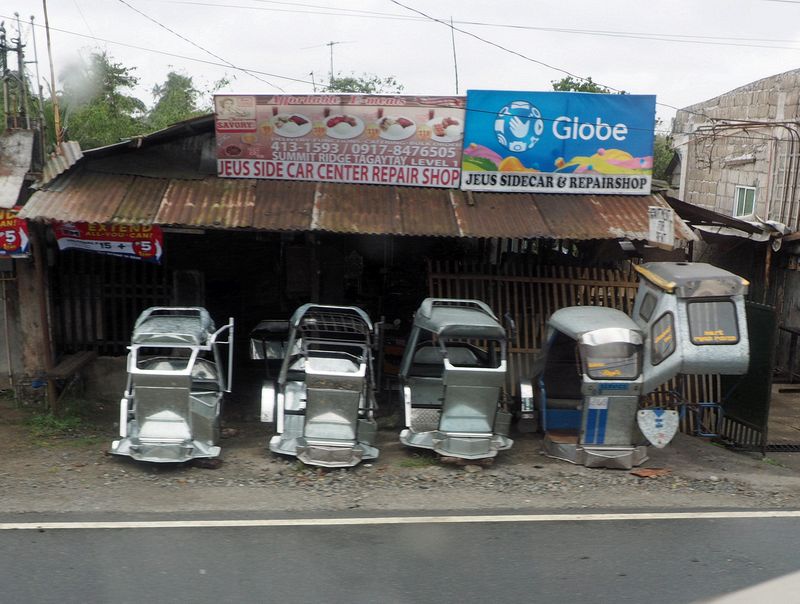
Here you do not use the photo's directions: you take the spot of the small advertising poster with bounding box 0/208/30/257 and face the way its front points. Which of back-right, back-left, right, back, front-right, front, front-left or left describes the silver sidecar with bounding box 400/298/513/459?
front-left

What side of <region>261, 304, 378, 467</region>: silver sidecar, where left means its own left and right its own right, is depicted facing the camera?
front

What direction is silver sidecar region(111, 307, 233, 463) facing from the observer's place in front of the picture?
facing the viewer

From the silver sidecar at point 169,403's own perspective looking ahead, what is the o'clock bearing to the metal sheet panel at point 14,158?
The metal sheet panel is roughly at 5 o'clock from the silver sidecar.

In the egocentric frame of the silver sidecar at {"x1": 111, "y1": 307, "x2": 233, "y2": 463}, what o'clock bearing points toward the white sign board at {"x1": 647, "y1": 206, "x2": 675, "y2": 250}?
The white sign board is roughly at 9 o'clock from the silver sidecar.

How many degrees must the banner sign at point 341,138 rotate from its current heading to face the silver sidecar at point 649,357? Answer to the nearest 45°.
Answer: approximately 45° to its left

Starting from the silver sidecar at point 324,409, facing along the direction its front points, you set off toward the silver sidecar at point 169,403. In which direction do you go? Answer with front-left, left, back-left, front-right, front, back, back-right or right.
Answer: right

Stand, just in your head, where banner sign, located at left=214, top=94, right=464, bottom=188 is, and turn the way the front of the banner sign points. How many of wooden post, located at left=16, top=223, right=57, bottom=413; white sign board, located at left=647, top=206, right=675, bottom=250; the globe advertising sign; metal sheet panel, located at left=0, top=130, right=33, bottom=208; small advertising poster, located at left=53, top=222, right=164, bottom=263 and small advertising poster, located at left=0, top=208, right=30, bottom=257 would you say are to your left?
2

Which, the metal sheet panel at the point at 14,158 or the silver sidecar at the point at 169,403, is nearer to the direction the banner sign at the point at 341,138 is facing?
the silver sidecar

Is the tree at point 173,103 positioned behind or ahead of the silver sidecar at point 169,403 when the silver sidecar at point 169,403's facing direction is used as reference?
behind

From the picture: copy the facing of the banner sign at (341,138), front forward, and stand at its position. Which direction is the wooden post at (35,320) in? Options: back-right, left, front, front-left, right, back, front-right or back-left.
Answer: right
